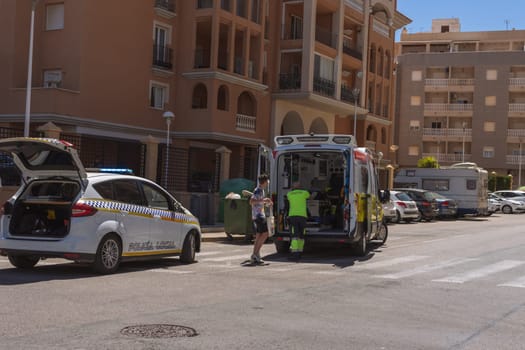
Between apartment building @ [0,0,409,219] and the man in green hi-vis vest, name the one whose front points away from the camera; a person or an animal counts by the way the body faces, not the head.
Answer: the man in green hi-vis vest

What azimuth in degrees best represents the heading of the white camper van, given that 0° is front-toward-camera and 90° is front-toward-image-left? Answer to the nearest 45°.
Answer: approximately 135°

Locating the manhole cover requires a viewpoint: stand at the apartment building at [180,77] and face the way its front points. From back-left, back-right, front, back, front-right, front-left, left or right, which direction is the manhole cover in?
front-right

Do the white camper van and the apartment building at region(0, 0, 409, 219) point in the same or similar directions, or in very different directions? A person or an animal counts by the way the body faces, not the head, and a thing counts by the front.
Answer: very different directions

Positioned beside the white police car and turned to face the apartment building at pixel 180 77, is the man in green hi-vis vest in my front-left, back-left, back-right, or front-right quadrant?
front-right

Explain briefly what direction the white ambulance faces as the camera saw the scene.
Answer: facing away from the viewer

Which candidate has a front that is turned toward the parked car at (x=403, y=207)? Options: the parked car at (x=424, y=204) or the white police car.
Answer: the white police car

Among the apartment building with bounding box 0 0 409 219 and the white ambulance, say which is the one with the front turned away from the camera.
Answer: the white ambulance

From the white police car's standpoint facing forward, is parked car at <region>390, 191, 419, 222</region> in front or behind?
in front

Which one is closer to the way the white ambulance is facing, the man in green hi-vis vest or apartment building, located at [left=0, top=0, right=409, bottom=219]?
the apartment building

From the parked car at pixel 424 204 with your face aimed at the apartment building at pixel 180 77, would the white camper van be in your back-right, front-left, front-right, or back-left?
back-right

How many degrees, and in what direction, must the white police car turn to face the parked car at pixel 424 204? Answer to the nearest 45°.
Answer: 0° — it already faces it

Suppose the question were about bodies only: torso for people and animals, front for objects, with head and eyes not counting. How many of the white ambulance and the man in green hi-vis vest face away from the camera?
2

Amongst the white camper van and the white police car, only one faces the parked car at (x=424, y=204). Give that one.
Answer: the white police car
